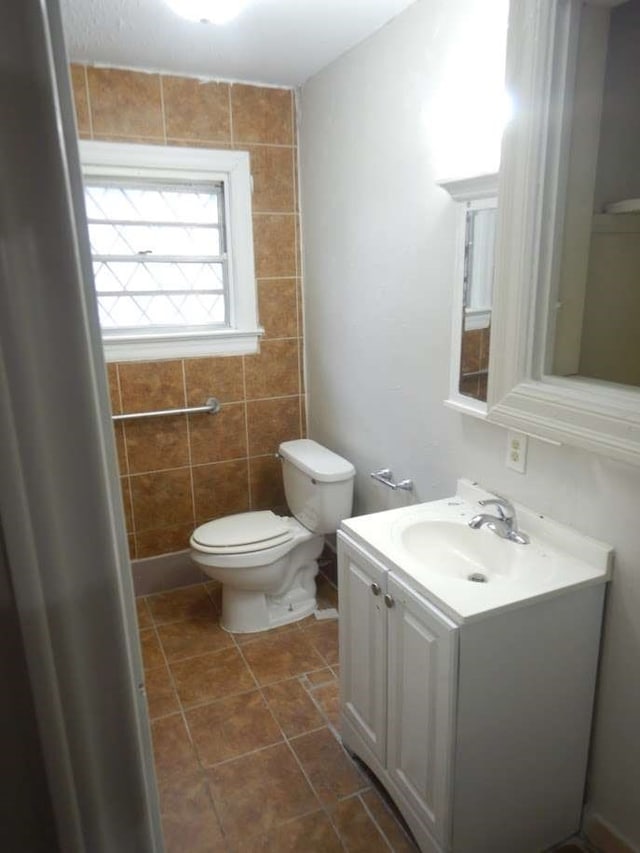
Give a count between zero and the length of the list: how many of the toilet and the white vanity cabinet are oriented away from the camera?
0

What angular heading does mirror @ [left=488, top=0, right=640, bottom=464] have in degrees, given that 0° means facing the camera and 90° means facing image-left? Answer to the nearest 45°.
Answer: approximately 45°

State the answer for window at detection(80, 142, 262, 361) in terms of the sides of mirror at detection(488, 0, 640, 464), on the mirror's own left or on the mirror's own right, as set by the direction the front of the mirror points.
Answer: on the mirror's own right

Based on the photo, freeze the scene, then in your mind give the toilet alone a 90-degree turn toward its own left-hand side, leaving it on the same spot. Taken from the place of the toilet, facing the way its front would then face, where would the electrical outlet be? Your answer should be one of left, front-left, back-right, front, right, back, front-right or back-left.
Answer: front

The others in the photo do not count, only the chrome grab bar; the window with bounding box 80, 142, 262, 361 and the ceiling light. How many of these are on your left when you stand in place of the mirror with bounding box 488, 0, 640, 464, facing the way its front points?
0

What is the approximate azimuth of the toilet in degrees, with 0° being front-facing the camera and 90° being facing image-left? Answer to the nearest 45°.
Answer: approximately 45°

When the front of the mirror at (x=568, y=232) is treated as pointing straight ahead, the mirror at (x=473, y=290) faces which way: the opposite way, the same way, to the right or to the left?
the same way

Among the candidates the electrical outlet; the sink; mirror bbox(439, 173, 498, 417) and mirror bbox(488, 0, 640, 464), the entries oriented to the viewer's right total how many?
0

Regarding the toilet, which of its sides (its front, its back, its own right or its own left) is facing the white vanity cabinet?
left

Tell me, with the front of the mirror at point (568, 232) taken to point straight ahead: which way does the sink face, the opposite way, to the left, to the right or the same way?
the same way
